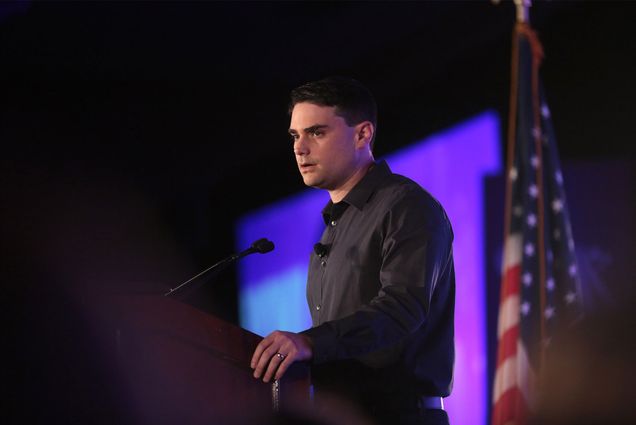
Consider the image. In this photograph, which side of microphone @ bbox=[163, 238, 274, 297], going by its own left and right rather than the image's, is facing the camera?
right

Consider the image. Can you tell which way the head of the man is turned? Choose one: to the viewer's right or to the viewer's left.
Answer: to the viewer's left

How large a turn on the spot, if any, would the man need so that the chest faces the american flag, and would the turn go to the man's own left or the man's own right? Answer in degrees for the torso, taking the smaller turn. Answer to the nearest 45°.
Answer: approximately 180°

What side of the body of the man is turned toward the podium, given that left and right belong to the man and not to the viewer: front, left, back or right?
front

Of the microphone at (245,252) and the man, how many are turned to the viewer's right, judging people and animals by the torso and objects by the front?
1

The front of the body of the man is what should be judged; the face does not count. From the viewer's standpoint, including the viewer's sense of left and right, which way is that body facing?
facing the viewer and to the left of the viewer
